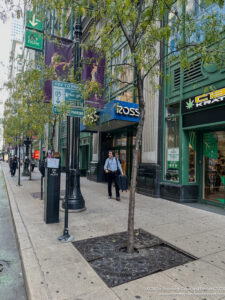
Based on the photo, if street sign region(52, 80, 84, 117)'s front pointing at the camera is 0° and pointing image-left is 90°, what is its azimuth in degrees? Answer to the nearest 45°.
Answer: approximately 0°

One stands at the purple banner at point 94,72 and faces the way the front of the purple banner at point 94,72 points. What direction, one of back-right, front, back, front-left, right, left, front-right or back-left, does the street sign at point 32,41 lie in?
back-right

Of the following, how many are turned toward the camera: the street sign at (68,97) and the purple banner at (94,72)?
2

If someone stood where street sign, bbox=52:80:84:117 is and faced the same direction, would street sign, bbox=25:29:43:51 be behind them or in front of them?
behind
